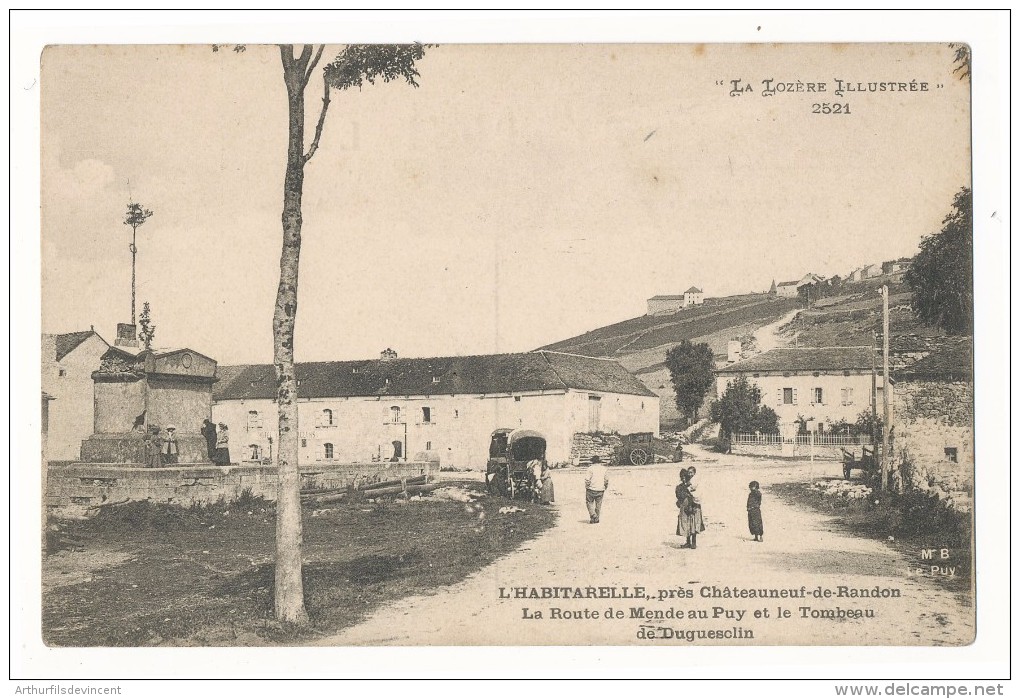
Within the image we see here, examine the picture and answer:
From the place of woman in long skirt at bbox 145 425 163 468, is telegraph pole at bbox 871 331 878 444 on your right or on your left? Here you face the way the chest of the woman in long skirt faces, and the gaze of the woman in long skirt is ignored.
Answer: on your left

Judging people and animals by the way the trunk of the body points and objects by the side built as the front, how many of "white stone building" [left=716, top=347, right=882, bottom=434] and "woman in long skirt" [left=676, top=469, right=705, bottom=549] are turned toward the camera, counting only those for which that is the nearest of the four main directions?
2

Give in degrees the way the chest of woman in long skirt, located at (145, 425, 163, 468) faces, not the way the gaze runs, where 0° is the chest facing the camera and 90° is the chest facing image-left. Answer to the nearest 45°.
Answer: approximately 0°

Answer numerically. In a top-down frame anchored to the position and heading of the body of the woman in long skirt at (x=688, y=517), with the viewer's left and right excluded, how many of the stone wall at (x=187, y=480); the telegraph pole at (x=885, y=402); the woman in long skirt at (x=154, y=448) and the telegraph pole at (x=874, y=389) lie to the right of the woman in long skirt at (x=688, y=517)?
2

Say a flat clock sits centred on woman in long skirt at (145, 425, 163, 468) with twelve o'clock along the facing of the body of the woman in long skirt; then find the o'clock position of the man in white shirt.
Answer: The man in white shirt is roughly at 10 o'clock from the woman in long skirt.
